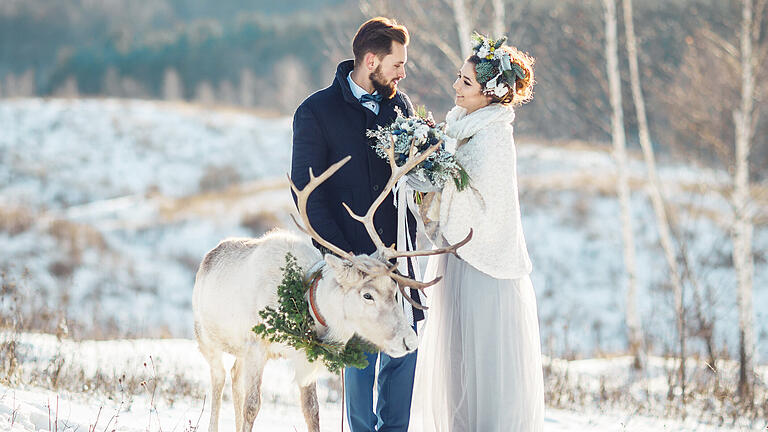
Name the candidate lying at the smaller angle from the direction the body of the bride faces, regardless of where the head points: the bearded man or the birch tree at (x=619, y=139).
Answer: the bearded man

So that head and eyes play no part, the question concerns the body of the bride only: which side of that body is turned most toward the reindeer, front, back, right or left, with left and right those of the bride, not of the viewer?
front

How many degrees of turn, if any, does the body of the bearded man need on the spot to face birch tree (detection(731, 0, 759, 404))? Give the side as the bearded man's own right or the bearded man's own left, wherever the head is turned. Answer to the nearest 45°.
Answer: approximately 90° to the bearded man's own left

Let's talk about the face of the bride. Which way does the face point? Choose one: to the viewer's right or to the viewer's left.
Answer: to the viewer's left

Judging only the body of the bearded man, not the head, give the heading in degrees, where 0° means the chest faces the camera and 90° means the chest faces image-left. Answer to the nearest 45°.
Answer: approximately 315°

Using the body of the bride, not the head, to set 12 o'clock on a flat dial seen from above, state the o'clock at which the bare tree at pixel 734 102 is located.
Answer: The bare tree is roughly at 4 o'clock from the bride.

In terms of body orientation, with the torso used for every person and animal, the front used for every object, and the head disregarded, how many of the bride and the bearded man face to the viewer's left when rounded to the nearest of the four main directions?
1

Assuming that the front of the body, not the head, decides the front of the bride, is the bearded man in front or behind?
in front

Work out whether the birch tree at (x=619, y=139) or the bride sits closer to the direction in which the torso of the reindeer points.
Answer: the bride

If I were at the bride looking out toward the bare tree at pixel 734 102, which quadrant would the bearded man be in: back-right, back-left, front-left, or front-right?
back-left

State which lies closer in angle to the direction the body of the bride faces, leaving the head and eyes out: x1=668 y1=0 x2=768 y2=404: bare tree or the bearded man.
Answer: the bearded man

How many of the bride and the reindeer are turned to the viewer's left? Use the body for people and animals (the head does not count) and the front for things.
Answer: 1

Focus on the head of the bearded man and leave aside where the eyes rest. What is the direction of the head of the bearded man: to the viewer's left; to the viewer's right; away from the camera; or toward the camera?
to the viewer's right

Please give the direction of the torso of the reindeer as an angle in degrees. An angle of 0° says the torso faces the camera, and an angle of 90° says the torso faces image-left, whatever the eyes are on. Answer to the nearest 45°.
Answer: approximately 315°

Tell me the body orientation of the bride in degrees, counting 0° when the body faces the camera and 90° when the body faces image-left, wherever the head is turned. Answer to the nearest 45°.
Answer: approximately 90°
